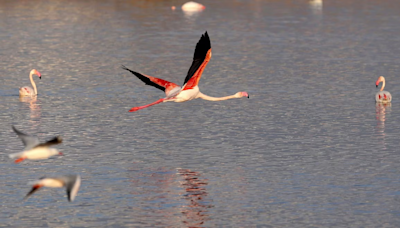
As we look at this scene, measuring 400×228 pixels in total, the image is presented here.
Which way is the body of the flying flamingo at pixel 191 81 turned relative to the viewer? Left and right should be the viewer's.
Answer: facing to the right of the viewer

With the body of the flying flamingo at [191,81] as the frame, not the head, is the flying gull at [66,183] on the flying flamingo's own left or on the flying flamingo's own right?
on the flying flamingo's own right
